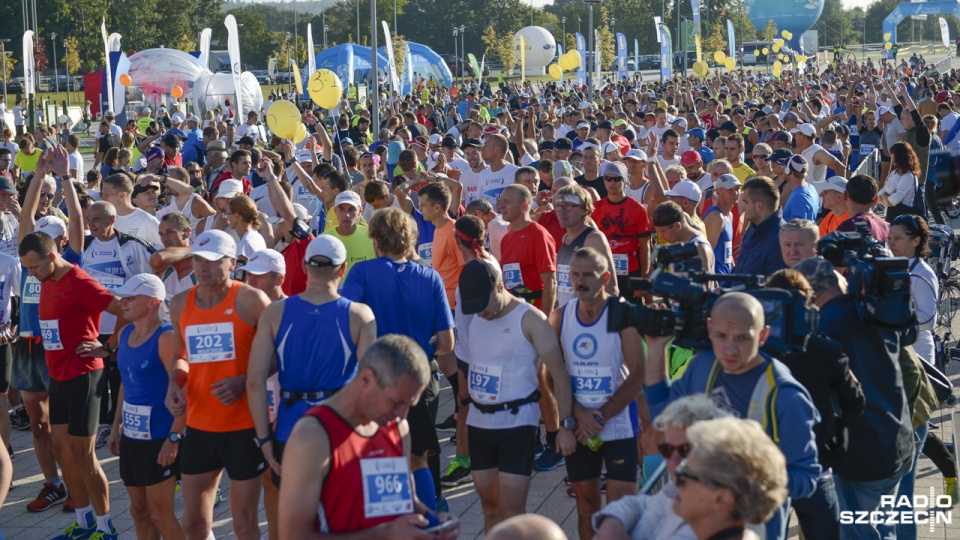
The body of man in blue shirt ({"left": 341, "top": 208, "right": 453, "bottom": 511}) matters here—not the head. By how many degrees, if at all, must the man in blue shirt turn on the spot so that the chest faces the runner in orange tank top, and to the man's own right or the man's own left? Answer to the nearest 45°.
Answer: approximately 135° to the man's own left

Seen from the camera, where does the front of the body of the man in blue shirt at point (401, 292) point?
away from the camera

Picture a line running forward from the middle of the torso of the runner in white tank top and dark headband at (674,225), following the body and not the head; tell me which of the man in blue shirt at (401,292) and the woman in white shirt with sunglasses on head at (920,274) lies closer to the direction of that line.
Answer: the man in blue shirt

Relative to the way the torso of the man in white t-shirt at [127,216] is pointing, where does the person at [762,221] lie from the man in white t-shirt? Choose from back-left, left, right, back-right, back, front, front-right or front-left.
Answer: left

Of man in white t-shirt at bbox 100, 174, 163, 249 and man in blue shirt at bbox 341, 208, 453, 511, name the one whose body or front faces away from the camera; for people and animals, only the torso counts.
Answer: the man in blue shirt

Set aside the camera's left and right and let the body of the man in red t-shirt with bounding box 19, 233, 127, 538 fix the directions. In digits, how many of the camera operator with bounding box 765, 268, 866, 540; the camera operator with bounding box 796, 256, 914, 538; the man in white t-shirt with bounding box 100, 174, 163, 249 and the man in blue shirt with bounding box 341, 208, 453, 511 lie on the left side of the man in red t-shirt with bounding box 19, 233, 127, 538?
3

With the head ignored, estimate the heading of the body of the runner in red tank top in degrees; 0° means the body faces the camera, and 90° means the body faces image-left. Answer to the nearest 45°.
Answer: approximately 315°

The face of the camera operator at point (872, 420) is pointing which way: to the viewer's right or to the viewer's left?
to the viewer's left

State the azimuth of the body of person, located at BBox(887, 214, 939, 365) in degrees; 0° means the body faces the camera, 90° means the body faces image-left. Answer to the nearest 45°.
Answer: approximately 90°

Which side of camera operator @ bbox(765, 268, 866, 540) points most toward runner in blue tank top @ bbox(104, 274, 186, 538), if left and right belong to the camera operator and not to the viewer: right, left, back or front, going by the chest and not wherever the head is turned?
front

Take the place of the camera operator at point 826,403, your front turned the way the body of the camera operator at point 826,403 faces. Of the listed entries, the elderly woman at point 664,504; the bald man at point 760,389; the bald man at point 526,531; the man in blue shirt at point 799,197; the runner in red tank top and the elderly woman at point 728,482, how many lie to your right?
1

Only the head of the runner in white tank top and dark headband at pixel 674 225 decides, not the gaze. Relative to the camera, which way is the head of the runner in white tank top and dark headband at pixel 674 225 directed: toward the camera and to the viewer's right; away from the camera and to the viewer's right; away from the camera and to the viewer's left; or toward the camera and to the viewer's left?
toward the camera and to the viewer's left

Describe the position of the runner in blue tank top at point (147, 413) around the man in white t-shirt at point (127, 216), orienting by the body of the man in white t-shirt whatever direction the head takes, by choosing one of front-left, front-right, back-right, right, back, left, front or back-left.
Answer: front-left
